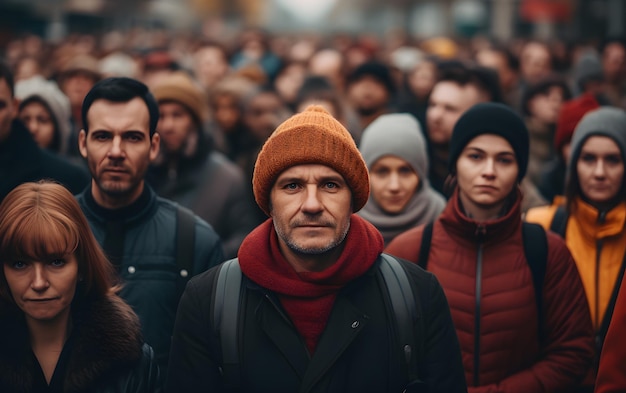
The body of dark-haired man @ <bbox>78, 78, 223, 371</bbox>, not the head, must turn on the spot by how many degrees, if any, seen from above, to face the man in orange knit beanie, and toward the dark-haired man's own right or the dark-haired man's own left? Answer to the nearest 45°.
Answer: approximately 45° to the dark-haired man's own left

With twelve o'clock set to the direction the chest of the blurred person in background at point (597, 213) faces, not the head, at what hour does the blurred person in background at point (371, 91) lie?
the blurred person in background at point (371, 91) is roughly at 5 o'clock from the blurred person in background at point (597, 213).

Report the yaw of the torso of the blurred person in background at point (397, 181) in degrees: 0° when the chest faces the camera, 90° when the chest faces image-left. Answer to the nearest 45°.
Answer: approximately 0°

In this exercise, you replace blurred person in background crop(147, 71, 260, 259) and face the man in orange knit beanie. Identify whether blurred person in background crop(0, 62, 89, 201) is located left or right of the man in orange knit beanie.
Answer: right

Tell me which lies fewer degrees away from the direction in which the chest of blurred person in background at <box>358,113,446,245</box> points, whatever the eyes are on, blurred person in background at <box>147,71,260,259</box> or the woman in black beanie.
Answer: the woman in black beanie

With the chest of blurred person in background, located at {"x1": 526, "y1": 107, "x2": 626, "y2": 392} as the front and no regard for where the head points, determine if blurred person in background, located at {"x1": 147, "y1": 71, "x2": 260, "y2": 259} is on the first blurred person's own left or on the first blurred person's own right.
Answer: on the first blurred person's own right

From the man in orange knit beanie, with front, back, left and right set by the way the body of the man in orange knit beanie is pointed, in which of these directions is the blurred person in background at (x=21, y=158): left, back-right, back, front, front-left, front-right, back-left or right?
back-right

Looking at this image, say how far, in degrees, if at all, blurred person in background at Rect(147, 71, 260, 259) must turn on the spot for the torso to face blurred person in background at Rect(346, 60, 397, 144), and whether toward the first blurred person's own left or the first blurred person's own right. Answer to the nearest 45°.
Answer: approximately 180°
